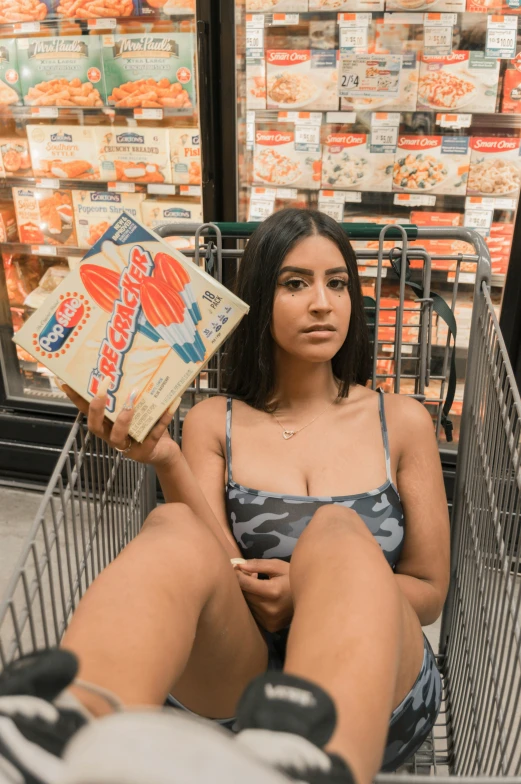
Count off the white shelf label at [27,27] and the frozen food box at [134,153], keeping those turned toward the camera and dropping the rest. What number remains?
2

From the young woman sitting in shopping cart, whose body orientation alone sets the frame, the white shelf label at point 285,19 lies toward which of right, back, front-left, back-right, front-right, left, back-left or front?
back

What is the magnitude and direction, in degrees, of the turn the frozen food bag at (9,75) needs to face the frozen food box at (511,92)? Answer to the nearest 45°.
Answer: approximately 45° to its left

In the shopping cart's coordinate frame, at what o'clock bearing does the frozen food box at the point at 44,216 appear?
The frozen food box is roughly at 5 o'clock from the shopping cart.

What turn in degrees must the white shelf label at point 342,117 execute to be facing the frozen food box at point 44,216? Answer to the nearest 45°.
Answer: approximately 90° to its right

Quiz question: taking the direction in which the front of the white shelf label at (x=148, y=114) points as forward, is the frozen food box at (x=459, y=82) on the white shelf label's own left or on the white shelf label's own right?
on the white shelf label's own left

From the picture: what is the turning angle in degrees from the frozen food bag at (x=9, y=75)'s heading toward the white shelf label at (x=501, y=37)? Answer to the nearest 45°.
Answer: approximately 45° to its left
